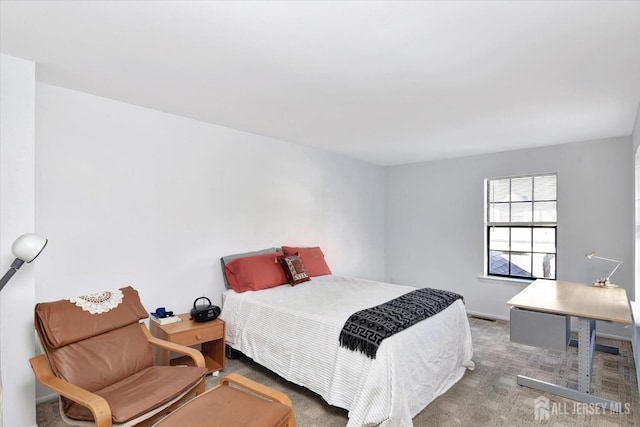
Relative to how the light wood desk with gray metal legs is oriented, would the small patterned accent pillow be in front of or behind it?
in front

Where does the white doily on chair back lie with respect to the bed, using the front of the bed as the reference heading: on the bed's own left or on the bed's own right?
on the bed's own right

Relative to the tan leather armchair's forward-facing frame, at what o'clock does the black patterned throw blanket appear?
The black patterned throw blanket is roughly at 11 o'clock from the tan leather armchair.

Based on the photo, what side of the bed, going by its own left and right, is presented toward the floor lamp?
right

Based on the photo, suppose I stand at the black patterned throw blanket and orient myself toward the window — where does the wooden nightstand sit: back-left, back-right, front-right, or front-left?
back-left

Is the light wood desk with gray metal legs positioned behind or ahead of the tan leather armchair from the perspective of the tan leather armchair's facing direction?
ahead

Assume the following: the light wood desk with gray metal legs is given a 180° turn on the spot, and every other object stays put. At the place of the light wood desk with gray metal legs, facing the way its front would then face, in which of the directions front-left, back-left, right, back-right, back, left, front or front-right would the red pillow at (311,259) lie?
back

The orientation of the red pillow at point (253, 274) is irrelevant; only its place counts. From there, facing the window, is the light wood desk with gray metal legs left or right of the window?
right

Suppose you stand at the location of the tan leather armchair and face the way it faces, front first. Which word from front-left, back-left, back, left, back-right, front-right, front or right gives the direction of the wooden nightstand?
left

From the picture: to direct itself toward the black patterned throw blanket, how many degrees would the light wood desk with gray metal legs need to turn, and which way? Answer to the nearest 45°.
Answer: approximately 45° to its left

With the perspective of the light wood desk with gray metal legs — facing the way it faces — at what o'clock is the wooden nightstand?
The wooden nightstand is roughly at 11 o'clock from the light wood desk with gray metal legs.

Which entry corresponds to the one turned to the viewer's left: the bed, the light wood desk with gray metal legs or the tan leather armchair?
the light wood desk with gray metal legs

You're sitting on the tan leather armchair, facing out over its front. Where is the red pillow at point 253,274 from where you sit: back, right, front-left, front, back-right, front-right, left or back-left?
left

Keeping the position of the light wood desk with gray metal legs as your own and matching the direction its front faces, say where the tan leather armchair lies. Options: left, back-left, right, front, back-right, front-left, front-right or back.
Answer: front-left

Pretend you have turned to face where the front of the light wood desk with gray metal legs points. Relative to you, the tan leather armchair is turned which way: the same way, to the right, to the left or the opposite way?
the opposite way

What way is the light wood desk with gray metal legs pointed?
to the viewer's left

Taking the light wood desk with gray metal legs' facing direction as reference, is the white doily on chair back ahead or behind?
ahead
